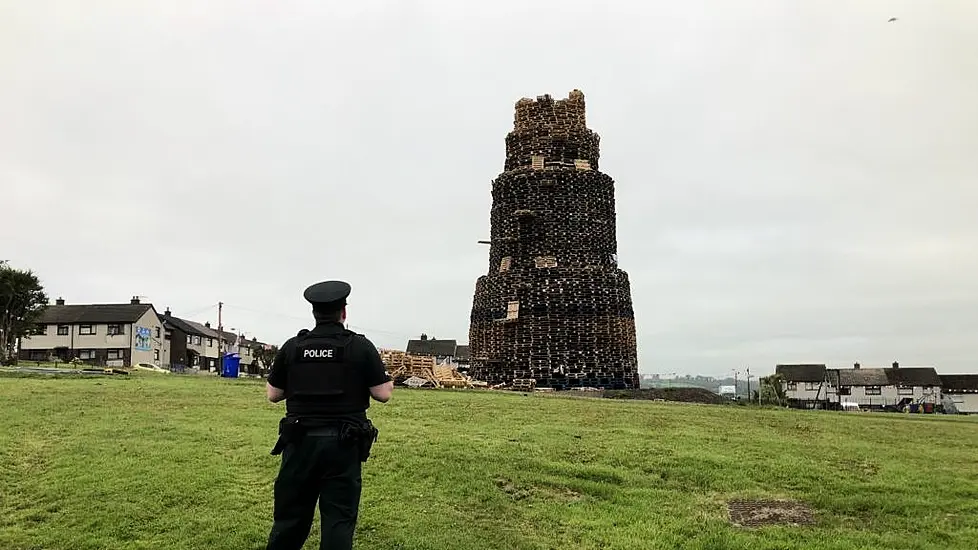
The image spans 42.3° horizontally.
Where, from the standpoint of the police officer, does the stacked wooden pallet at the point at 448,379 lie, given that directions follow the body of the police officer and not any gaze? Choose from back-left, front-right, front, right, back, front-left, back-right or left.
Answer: front

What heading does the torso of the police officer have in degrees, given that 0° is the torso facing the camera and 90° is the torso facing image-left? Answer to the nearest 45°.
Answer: approximately 180°

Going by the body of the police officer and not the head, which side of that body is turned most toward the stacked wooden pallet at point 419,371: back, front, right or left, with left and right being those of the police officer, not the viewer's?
front
